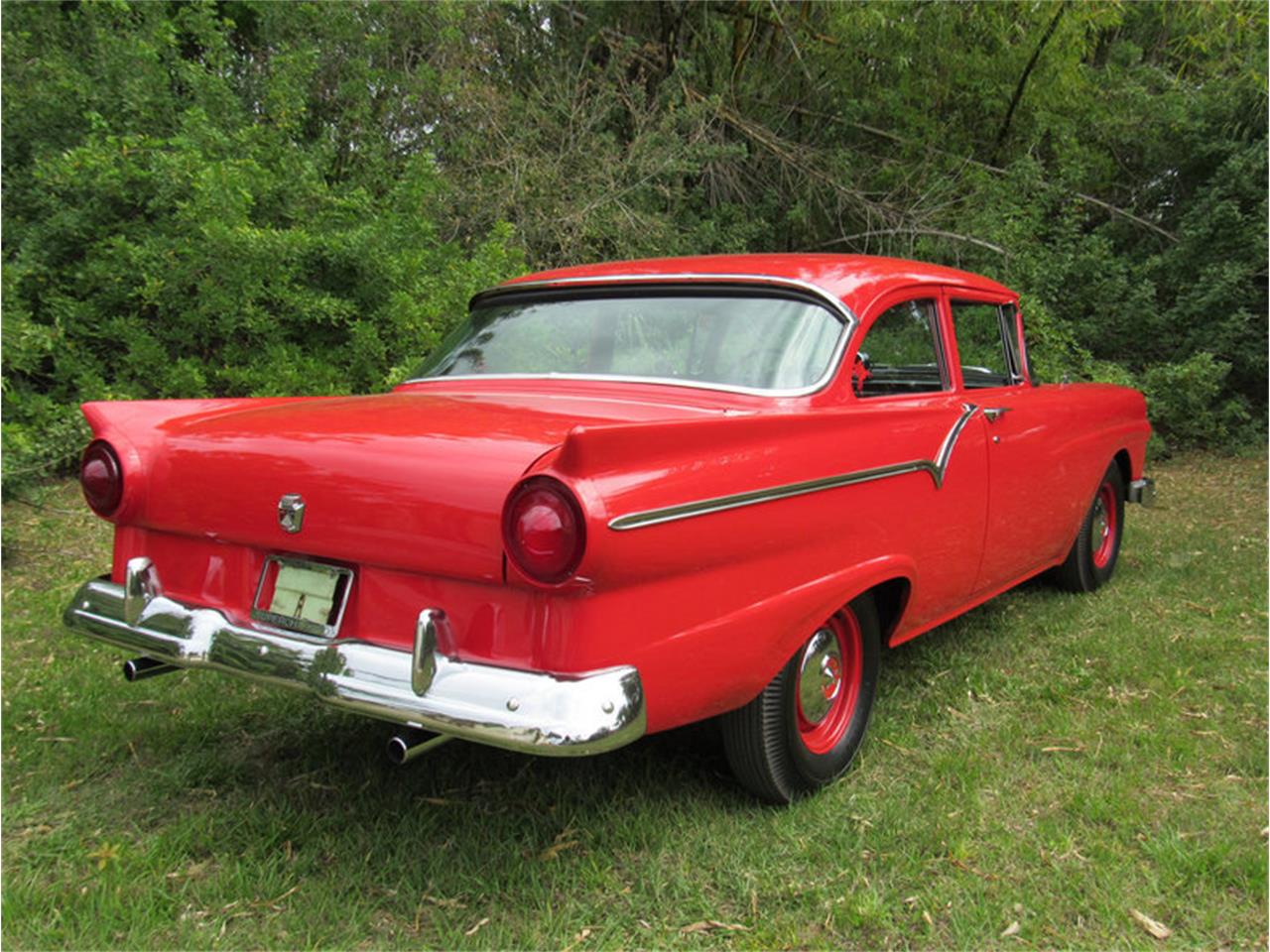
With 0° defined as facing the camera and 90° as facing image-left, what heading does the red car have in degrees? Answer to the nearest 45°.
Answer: approximately 225°

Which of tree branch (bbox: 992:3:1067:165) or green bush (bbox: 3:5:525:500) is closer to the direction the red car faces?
the tree branch

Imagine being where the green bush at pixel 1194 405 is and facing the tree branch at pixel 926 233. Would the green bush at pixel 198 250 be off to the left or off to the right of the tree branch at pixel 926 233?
left

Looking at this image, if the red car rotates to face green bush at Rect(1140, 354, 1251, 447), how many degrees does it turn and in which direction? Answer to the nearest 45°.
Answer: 0° — it already faces it

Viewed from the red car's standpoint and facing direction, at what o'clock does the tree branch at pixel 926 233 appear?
The tree branch is roughly at 11 o'clock from the red car.

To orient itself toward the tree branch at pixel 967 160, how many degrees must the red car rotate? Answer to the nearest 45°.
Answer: approximately 45° to its left

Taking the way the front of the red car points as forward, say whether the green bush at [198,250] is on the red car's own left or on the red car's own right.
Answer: on the red car's own left
